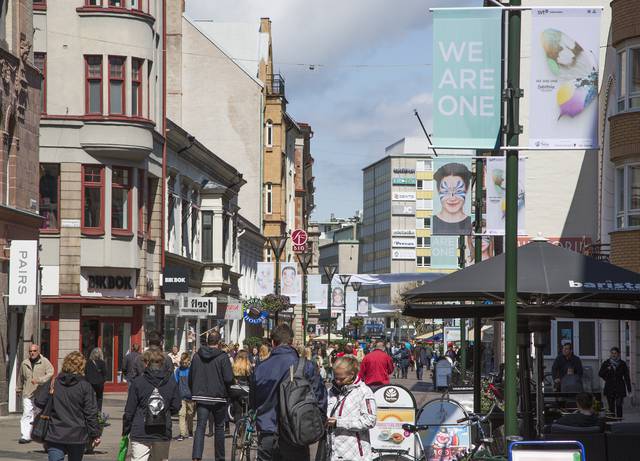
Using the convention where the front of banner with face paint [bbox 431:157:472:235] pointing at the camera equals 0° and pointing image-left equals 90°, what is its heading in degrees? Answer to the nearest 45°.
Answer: approximately 0°

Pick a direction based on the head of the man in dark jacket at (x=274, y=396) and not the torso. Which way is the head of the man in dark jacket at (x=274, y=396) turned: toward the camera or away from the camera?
away from the camera

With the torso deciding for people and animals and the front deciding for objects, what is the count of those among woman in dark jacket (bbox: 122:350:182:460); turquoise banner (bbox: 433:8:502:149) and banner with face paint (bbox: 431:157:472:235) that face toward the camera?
2

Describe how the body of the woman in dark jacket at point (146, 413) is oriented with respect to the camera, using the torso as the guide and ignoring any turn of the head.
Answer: away from the camera

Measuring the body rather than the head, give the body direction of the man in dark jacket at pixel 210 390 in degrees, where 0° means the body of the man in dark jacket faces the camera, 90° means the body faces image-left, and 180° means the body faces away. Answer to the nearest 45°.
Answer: approximately 180°
